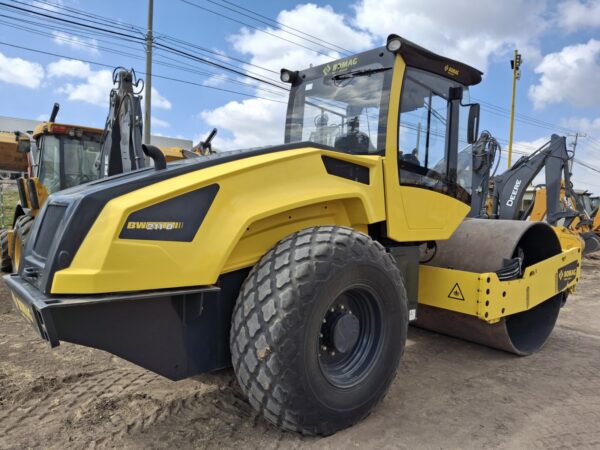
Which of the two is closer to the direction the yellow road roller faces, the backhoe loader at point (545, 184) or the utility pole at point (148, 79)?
the backhoe loader

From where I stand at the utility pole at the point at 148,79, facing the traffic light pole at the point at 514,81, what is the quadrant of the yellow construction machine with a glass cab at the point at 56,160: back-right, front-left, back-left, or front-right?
back-right

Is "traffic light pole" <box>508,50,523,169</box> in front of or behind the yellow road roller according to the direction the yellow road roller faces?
in front

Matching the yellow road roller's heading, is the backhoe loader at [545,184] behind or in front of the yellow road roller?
in front

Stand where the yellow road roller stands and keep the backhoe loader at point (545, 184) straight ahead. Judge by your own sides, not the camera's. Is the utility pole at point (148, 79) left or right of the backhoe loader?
left

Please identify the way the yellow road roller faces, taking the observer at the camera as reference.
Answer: facing away from the viewer and to the right of the viewer

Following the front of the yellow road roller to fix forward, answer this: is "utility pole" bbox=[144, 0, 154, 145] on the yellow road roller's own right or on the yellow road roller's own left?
on the yellow road roller's own left

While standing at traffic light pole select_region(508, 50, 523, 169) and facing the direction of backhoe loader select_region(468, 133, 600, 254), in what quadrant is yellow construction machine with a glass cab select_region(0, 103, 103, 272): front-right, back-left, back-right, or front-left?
front-right

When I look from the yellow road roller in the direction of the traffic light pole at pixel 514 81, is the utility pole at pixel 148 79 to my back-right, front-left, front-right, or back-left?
front-left

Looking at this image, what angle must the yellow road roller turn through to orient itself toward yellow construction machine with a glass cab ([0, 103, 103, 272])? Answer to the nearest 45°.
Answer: approximately 90° to its left

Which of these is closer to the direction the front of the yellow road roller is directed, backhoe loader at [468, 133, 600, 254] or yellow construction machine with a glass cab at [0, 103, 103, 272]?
the backhoe loader

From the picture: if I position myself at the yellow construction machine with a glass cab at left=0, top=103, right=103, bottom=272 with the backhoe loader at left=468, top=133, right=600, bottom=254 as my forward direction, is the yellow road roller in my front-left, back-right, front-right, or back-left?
front-right

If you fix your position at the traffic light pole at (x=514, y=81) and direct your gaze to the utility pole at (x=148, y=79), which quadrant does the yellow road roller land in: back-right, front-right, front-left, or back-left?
front-left
